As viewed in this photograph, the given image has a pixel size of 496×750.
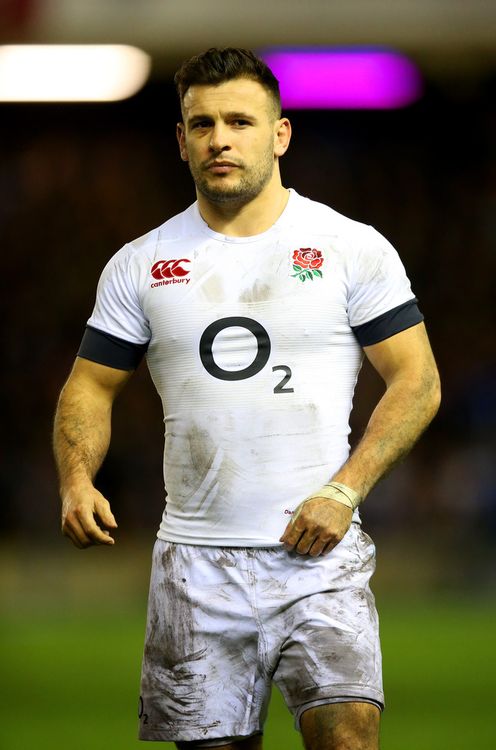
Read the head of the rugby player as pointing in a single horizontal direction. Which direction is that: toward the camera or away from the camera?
toward the camera

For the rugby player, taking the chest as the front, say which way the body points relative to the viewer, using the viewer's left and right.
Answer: facing the viewer
